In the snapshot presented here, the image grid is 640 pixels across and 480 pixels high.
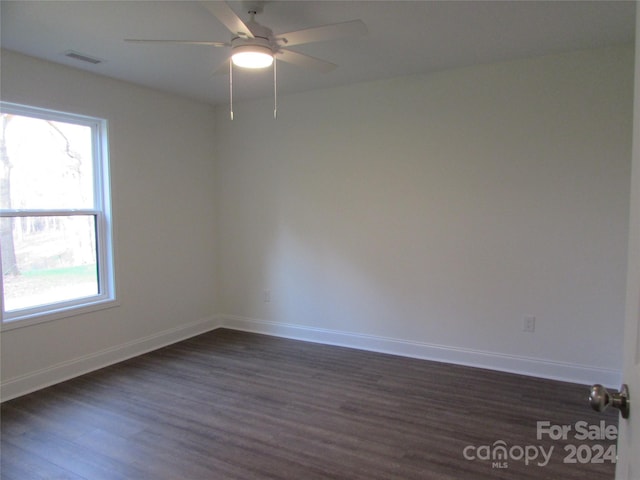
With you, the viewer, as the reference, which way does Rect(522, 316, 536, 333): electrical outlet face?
facing the viewer

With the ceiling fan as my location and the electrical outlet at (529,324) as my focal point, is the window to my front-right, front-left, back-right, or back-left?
back-left

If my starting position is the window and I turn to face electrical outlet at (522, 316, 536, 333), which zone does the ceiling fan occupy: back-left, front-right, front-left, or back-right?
front-right

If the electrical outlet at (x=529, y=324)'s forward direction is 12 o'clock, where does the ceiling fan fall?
The ceiling fan is roughly at 1 o'clock from the electrical outlet.

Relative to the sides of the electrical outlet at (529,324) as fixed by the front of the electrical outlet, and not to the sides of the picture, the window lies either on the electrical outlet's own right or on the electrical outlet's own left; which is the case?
on the electrical outlet's own right

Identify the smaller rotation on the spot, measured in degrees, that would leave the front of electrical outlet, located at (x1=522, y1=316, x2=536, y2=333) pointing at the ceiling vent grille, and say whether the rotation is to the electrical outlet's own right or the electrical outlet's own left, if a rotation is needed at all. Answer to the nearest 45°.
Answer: approximately 45° to the electrical outlet's own right

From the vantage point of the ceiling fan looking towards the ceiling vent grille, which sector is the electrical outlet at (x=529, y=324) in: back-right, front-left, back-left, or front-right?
back-right

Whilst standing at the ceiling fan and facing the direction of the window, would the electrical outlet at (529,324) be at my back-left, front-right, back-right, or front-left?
back-right
